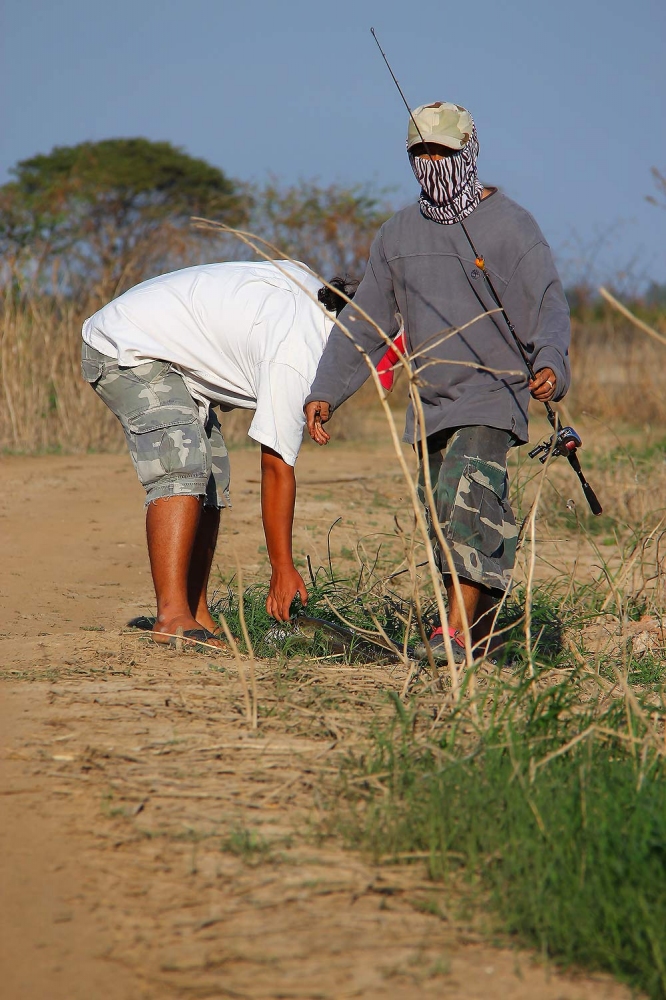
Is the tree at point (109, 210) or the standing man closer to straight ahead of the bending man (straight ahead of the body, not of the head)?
the standing man

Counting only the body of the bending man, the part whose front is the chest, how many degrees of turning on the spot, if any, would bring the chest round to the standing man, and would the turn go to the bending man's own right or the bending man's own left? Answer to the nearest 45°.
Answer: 0° — they already face them

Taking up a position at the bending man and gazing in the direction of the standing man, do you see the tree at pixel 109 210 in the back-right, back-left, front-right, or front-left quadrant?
back-left

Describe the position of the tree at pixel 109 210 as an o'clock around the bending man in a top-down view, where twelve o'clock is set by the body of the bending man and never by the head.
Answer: The tree is roughly at 9 o'clock from the bending man.

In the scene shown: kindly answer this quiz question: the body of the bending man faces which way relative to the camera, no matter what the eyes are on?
to the viewer's right
